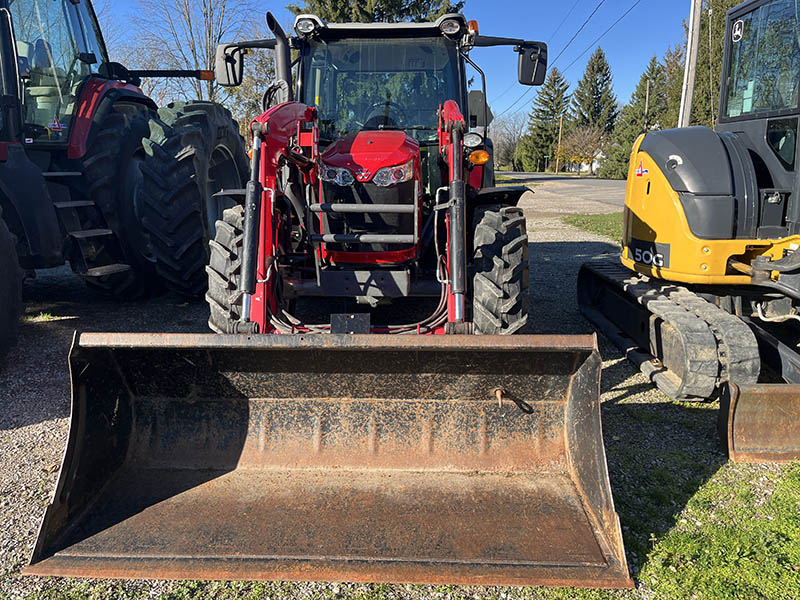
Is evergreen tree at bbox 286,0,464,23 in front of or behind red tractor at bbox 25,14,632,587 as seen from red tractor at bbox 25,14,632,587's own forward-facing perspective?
behind

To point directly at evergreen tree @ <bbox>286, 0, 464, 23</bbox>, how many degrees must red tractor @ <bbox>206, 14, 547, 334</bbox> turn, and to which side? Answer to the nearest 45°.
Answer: approximately 180°

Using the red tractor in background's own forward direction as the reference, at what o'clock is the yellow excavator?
The yellow excavator is roughly at 9 o'clock from the red tractor in background.

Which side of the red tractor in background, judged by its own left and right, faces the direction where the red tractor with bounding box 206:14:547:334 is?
left

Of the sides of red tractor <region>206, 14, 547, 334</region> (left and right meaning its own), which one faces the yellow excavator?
left

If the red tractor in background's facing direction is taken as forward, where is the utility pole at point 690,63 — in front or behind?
behind

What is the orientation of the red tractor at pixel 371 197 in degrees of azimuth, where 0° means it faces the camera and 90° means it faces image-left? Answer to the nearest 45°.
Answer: approximately 0°
